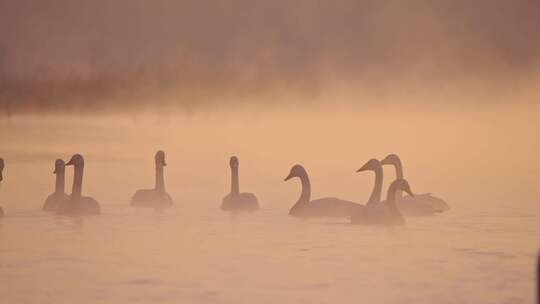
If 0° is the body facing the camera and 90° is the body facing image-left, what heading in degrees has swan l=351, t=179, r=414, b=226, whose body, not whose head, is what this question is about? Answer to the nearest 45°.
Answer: approximately 270°

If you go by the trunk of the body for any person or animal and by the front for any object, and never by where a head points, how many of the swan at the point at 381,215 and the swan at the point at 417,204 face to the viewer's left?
1

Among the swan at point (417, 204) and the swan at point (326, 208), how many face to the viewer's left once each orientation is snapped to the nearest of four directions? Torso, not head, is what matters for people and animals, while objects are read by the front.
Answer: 2

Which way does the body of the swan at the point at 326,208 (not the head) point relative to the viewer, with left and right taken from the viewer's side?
facing to the left of the viewer

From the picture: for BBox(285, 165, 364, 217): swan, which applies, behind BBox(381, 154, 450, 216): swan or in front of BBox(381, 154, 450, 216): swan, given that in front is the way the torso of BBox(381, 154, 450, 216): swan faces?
in front

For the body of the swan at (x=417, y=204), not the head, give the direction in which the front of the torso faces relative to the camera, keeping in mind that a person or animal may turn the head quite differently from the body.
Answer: to the viewer's left

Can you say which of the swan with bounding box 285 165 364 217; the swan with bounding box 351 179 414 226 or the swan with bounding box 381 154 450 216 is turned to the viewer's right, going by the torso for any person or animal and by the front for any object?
the swan with bounding box 351 179 414 226

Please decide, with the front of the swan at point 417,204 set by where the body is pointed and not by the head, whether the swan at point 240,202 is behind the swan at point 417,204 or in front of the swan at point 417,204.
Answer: in front

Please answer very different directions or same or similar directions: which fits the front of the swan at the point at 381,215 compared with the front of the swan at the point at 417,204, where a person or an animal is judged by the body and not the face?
very different directions

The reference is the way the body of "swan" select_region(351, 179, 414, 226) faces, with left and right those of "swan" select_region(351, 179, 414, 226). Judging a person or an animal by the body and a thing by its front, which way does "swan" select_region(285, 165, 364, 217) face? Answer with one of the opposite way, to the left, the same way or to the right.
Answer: the opposite way
